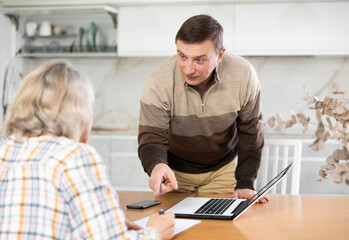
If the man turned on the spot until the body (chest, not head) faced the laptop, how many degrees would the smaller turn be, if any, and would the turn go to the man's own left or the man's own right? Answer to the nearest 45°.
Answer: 0° — they already face it

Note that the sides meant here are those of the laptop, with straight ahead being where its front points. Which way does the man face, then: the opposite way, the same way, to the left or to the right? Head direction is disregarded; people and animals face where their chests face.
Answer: to the left

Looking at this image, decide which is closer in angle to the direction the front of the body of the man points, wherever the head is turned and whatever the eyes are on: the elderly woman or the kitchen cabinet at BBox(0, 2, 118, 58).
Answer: the elderly woman

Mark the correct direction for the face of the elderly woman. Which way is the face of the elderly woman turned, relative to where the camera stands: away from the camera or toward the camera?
away from the camera

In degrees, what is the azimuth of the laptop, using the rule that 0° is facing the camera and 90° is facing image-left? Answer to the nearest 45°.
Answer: approximately 90°

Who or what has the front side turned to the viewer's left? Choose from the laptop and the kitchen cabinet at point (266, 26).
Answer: the laptop

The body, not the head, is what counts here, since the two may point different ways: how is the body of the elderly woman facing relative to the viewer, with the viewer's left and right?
facing away from the viewer and to the right of the viewer

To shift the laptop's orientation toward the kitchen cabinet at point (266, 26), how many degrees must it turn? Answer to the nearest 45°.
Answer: approximately 90° to its right
